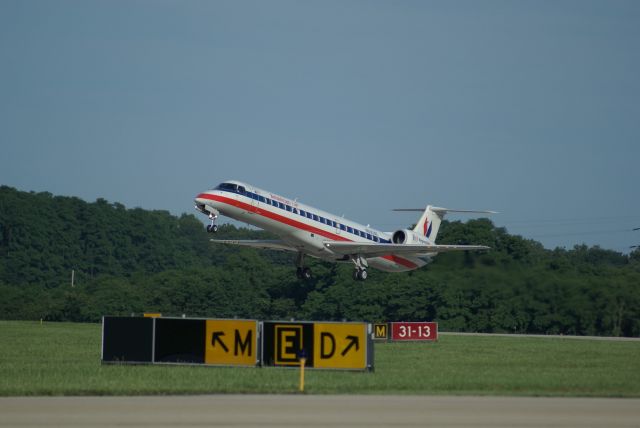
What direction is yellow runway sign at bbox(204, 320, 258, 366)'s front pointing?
toward the camera

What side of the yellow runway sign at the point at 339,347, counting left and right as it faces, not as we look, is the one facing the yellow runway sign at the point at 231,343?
right

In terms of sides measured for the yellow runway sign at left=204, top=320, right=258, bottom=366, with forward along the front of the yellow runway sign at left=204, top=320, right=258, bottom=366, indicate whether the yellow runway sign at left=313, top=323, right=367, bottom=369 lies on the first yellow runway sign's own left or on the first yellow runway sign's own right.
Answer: on the first yellow runway sign's own left

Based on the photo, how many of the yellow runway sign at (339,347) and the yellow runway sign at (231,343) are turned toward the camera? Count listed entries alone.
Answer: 2

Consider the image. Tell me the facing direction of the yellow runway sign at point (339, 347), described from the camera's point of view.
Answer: facing the viewer

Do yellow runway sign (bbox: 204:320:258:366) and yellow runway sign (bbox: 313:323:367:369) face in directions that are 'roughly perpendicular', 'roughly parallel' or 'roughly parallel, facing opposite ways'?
roughly parallel
